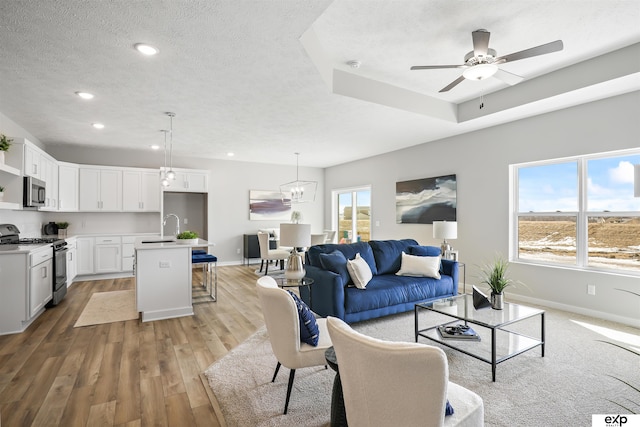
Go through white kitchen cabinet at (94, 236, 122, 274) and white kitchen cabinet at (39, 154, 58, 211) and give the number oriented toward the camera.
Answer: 1

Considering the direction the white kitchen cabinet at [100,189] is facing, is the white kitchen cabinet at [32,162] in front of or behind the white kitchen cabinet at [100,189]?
in front

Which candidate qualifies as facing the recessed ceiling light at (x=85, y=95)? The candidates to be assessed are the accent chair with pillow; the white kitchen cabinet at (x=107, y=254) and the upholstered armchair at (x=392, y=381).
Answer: the white kitchen cabinet

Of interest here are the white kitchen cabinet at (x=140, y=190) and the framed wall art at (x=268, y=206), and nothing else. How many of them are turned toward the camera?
2

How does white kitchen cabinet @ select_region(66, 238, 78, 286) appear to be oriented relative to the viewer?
to the viewer's right

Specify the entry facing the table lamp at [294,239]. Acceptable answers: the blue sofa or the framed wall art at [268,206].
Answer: the framed wall art

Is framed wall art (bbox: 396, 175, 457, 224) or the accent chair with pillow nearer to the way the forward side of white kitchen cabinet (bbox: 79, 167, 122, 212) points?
the accent chair with pillow

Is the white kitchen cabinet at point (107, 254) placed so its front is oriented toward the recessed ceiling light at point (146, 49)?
yes

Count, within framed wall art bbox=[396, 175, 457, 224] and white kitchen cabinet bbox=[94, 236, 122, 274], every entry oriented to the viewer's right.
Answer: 0

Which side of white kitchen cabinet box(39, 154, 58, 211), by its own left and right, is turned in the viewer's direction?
right

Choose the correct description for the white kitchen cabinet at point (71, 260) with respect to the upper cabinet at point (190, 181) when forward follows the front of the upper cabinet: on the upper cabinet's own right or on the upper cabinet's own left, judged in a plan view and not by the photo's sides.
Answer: on the upper cabinet's own right

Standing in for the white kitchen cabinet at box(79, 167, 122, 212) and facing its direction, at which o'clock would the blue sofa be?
The blue sofa is roughly at 11 o'clock from the white kitchen cabinet.

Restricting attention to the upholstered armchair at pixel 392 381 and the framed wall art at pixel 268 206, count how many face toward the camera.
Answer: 1

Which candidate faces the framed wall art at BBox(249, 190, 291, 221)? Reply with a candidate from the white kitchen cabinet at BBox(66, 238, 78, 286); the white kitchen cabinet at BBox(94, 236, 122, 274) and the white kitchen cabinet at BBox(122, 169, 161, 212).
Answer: the white kitchen cabinet at BBox(66, 238, 78, 286)

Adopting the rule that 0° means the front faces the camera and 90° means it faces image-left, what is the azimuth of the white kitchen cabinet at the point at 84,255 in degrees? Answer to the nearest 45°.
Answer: approximately 0°
